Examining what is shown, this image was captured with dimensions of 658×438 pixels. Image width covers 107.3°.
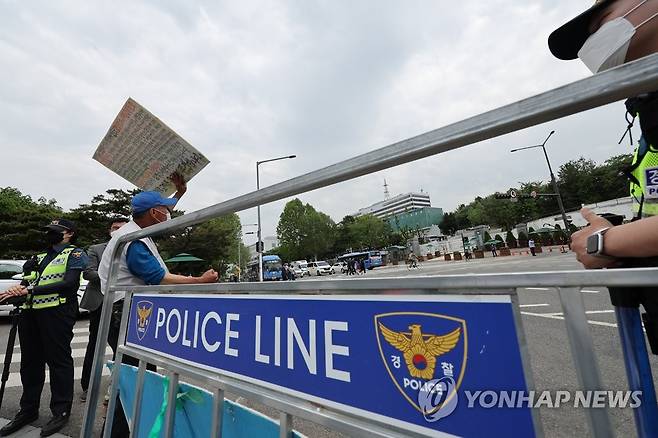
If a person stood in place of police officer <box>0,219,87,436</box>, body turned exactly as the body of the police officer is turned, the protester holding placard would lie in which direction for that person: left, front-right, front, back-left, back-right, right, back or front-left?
front-left

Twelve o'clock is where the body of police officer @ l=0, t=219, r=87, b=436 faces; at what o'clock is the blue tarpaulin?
The blue tarpaulin is roughly at 10 o'clock from the police officer.

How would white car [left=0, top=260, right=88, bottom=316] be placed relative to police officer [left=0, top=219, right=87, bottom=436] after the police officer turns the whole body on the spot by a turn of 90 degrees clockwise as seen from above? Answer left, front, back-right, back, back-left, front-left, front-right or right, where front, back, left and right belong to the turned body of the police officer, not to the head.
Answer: front-right

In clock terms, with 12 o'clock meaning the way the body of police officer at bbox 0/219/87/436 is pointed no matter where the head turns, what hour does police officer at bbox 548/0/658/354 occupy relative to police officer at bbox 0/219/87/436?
police officer at bbox 548/0/658/354 is roughly at 10 o'clock from police officer at bbox 0/219/87/436.

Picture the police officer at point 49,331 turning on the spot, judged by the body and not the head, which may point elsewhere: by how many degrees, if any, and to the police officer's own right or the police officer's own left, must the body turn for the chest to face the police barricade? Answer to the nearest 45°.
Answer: approximately 45° to the police officer's own left

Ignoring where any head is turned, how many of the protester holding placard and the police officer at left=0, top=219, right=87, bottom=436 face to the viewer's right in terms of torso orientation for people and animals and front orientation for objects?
1

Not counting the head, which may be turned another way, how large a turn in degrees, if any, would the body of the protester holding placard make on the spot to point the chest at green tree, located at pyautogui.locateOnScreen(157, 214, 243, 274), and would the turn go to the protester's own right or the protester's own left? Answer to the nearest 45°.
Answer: approximately 90° to the protester's own left

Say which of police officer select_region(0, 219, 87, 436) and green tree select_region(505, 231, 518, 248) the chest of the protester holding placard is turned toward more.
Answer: the green tree

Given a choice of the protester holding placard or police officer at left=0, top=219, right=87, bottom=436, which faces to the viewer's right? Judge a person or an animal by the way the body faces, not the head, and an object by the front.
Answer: the protester holding placard

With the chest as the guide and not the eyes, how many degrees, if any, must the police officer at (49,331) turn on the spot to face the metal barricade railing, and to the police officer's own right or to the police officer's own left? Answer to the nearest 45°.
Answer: approximately 45° to the police officer's own left

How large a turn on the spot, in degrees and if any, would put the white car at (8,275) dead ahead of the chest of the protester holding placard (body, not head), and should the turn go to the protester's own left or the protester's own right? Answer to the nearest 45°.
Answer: approximately 90° to the protester's own left

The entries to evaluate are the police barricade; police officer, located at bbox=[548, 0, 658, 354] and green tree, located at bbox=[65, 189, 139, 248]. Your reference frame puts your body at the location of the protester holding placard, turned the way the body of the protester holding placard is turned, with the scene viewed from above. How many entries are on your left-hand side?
1

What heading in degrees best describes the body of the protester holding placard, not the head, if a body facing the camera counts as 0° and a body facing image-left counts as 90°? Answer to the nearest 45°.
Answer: approximately 270°
